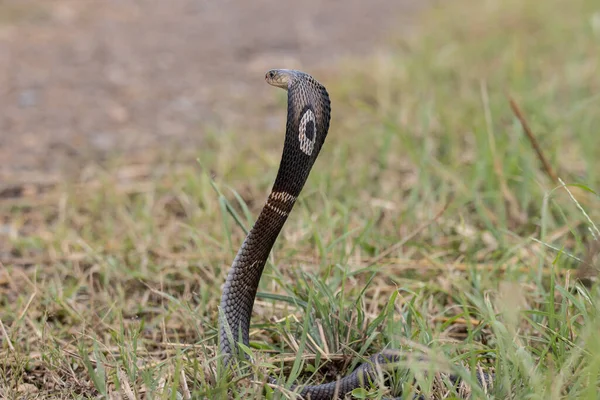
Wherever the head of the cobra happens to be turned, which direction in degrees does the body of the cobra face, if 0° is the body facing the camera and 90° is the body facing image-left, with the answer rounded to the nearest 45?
approximately 135°
